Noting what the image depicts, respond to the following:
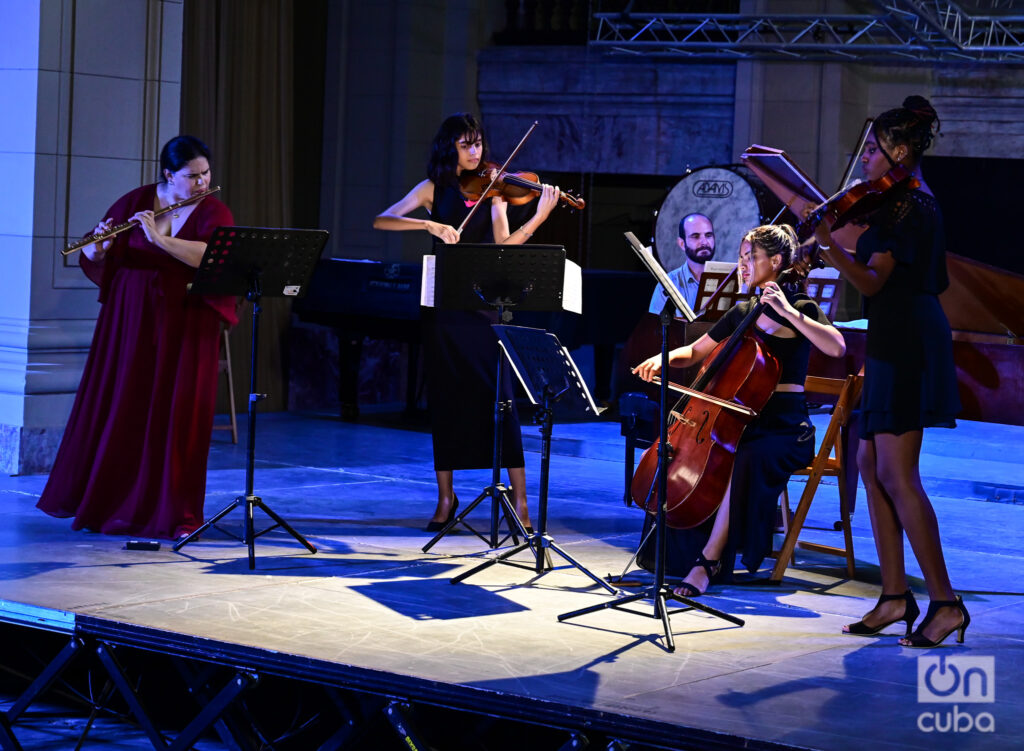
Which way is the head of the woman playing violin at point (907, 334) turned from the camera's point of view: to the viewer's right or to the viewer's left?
to the viewer's left

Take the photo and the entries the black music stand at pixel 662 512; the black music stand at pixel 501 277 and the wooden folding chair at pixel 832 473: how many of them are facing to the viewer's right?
1

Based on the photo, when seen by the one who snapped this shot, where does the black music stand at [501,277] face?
facing away from the viewer

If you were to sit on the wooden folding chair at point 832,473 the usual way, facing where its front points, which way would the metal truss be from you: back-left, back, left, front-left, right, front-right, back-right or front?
back-right

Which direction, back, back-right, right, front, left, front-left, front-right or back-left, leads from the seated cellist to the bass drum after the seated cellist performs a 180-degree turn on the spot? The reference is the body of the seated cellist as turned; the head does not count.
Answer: front-left

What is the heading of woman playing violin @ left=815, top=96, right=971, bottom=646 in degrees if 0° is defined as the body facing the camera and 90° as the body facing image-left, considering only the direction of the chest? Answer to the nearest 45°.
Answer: approximately 90°

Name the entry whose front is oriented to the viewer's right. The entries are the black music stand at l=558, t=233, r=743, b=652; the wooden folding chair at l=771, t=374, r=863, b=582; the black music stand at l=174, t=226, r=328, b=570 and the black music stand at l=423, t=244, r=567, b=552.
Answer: the black music stand at l=558, t=233, r=743, b=652

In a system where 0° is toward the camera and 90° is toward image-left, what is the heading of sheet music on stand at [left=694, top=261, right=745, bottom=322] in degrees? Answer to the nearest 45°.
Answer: approximately 180°

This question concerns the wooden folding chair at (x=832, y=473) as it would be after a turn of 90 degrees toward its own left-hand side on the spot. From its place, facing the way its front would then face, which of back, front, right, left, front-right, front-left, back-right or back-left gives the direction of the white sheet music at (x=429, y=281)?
back-right

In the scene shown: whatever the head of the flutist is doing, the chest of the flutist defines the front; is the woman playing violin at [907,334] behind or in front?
in front

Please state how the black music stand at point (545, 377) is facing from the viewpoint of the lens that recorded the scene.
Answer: facing away from the viewer and to the right of the viewer

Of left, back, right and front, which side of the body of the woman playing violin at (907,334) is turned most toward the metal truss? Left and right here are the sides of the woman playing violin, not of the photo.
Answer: right

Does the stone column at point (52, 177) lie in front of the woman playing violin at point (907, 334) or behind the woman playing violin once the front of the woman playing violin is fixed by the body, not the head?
in front
